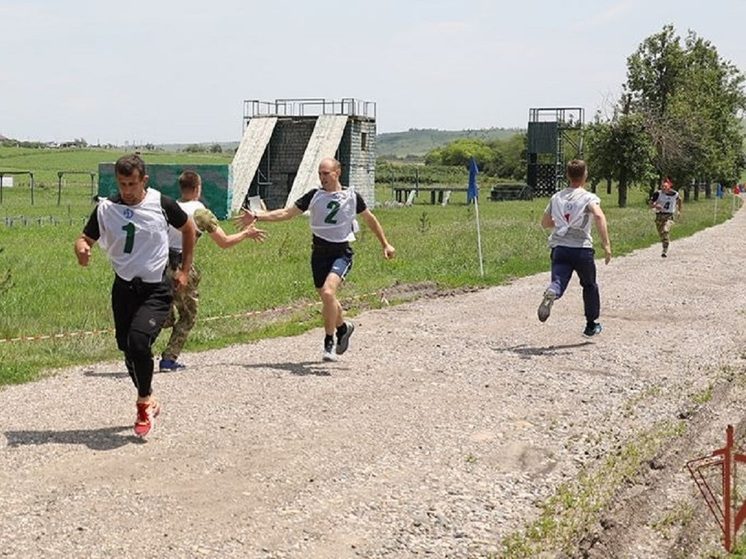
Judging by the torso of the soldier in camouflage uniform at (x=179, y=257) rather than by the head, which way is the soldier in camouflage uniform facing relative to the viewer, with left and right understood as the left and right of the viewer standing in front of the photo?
facing away from the viewer and to the right of the viewer

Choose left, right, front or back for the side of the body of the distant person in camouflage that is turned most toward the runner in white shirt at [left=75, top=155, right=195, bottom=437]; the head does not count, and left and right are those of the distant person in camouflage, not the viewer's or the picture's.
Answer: front

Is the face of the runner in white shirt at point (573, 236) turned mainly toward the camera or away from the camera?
away from the camera

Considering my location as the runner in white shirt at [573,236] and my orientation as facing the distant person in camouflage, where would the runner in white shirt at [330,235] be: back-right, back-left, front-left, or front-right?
back-left

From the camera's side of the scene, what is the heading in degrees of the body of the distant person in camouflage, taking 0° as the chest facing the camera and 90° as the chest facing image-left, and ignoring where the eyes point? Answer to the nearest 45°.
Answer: approximately 0°

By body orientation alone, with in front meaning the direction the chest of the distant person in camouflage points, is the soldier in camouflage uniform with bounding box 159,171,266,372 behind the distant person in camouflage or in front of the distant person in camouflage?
in front

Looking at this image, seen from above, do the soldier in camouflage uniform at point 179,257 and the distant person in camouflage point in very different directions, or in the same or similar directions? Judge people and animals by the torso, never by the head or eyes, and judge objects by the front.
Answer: very different directions

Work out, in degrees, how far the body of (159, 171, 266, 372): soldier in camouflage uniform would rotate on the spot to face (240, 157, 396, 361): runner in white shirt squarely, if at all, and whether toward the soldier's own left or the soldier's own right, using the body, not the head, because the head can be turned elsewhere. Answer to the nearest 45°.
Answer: approximately 45° to the soldier's own right
